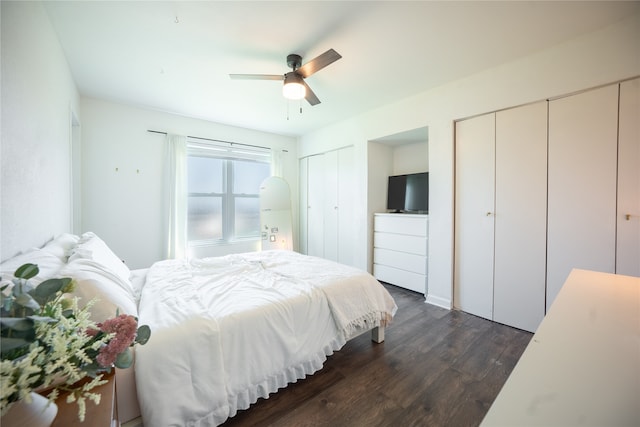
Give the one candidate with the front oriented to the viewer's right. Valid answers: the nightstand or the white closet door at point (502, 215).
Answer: the nightstand

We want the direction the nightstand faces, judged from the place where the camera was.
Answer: facing to the right of the viewer

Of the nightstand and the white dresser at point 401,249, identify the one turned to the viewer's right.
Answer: the nightstand

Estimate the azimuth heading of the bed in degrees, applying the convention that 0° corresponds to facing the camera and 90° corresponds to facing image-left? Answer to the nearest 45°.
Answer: approximately 225°

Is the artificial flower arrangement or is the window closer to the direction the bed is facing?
the window

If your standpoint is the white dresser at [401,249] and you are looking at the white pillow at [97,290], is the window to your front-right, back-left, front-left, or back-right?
front-right

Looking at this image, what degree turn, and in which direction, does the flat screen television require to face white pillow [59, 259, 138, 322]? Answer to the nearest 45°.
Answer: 0° — it already faces it

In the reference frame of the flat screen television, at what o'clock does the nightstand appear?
The nightstand is roughly at 11 o'clock from the flat screen television.

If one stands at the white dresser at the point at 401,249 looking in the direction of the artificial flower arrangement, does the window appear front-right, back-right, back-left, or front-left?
front-right

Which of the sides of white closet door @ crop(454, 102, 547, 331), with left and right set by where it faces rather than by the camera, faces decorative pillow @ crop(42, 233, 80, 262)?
front

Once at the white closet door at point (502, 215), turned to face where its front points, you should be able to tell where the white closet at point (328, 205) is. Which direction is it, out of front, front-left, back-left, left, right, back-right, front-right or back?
front-right

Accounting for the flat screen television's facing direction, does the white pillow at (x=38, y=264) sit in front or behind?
in front

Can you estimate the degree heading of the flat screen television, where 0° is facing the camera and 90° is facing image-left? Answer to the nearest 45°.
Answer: approximately 45°

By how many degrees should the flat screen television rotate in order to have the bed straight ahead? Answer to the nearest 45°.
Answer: approximately 45° to its left

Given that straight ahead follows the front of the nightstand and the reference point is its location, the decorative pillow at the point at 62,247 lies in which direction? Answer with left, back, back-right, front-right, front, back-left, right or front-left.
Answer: left

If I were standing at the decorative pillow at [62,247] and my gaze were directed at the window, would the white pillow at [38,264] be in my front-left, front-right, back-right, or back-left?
back-right

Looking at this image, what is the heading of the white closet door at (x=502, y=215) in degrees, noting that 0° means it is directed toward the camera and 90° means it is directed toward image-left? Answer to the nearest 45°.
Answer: approximately 45°

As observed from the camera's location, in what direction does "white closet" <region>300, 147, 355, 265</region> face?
facing the viewer and to the left of the viewer
